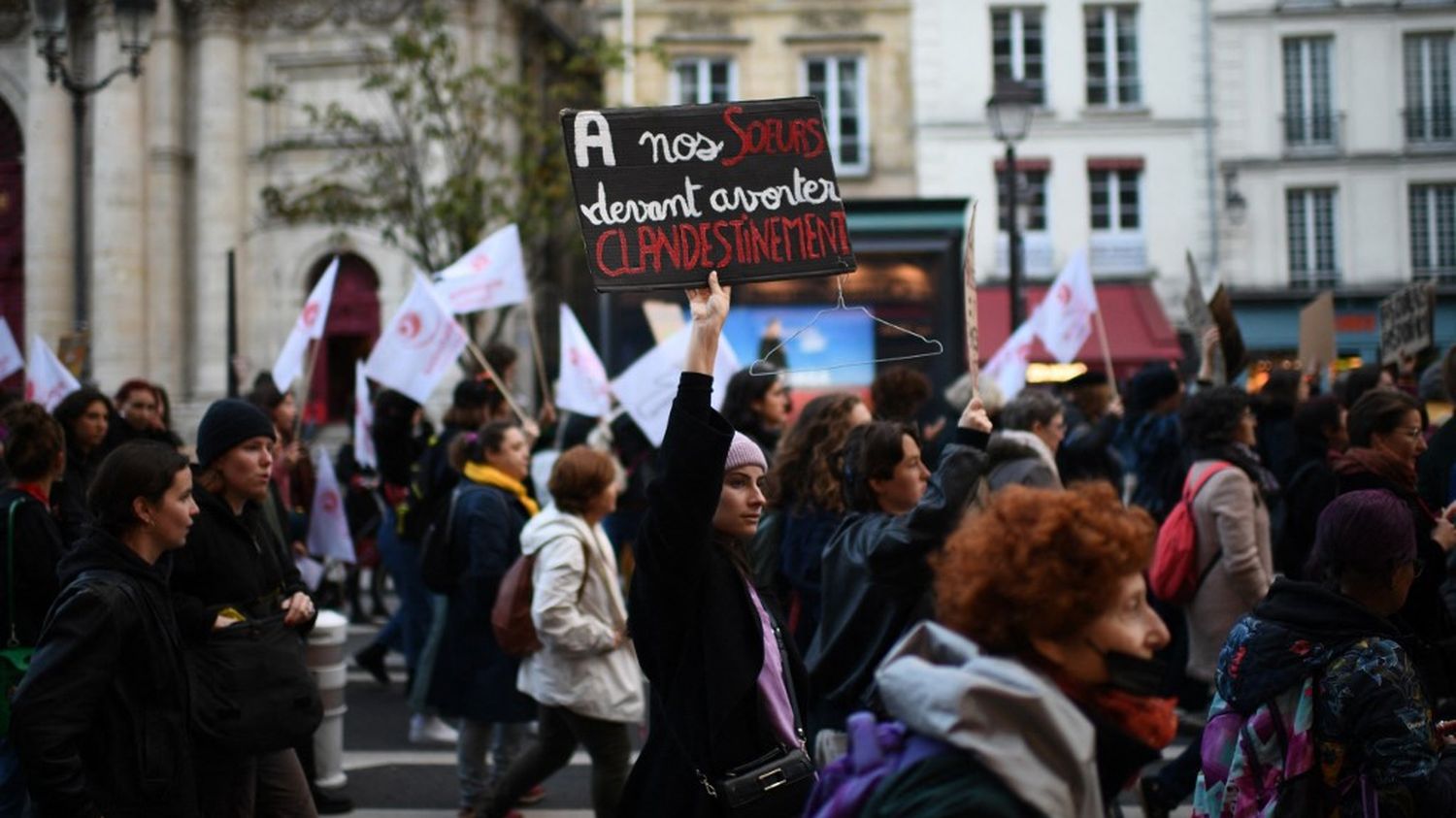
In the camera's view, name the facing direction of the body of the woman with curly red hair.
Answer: to the viewer's right

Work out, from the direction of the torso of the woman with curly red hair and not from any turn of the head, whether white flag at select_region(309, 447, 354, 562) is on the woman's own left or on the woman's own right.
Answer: on the woman's own left

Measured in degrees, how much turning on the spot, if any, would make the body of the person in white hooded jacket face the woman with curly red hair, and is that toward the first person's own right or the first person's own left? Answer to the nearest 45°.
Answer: approximately 90° to the first person's own right

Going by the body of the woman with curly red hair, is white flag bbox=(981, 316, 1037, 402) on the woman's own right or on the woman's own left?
on the woman's own left

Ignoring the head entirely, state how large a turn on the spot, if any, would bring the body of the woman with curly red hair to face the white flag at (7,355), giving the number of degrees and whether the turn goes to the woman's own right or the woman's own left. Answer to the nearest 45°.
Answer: approximately 135° to the woman's own left
